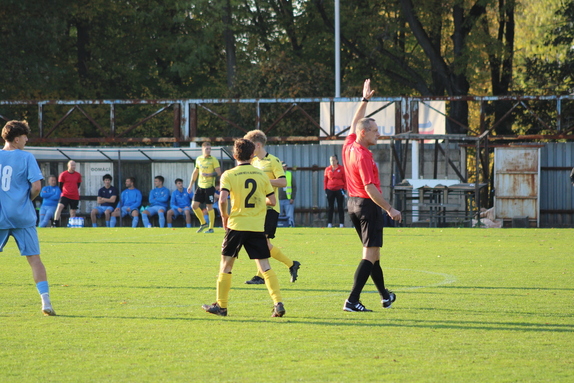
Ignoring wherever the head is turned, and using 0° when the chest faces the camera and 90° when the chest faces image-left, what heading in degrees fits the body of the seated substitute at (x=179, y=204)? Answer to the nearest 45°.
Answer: approximately 0°

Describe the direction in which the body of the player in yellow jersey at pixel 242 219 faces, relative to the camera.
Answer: away from the camera

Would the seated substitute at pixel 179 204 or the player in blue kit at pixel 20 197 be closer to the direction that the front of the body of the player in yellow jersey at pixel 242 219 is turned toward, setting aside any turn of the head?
the seated substitute

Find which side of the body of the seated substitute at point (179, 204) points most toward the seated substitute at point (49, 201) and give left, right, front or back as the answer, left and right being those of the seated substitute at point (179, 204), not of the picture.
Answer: right

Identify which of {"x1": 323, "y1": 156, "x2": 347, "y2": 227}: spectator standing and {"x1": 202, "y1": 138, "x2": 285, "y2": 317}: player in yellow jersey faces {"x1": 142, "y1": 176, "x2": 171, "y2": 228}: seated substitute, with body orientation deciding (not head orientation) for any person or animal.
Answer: the player in yellow jersey

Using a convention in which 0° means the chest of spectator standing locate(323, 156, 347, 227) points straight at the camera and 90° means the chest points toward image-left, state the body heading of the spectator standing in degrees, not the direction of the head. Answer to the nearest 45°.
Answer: approximately 0°

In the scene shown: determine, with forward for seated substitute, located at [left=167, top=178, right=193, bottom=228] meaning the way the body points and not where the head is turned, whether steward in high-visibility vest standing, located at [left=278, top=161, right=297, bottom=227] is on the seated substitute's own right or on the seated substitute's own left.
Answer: on the seated substitute's own left

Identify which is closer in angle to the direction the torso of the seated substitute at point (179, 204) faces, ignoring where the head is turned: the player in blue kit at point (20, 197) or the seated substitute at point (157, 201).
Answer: the player in blue kit

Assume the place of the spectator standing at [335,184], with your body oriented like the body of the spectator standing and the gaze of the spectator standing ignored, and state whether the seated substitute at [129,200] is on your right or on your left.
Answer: on your right

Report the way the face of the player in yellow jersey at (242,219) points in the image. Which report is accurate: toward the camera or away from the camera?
away from the camera

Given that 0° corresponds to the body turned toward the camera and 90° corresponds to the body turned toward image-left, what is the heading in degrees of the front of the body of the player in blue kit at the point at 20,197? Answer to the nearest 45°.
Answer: approximately 225°

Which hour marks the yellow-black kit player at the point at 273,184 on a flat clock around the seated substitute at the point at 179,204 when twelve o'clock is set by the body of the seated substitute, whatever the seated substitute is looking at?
The yellow-black kit player is roughly at 12 o'clock from the seated substitute.

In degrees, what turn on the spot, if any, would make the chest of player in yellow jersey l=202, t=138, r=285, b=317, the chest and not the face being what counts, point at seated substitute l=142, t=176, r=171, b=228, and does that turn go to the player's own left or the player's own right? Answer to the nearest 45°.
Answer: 0° — they already face them

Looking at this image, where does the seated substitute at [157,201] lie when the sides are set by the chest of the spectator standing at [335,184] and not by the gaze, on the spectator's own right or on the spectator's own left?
on the spectator's own right

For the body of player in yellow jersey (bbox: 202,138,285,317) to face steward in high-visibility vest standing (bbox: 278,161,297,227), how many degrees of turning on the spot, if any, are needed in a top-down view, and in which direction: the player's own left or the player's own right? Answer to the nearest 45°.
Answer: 0° — they already face them
